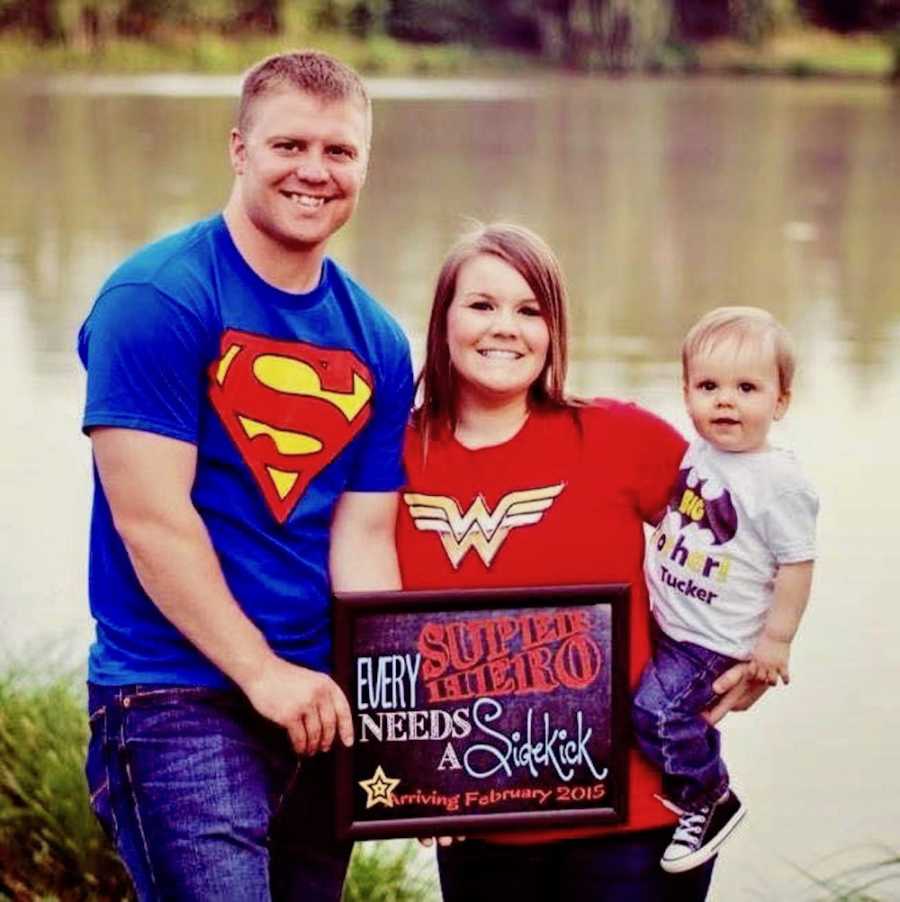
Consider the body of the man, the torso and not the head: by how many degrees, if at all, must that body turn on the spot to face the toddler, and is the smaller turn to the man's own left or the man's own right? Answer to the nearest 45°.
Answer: approximately 45° to the man's own left

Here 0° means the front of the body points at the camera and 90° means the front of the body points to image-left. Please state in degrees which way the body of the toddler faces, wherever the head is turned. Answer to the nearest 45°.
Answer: approximately 45°

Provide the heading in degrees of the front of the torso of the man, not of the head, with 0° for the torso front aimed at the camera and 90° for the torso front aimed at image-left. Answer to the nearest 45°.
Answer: approximately 315°
